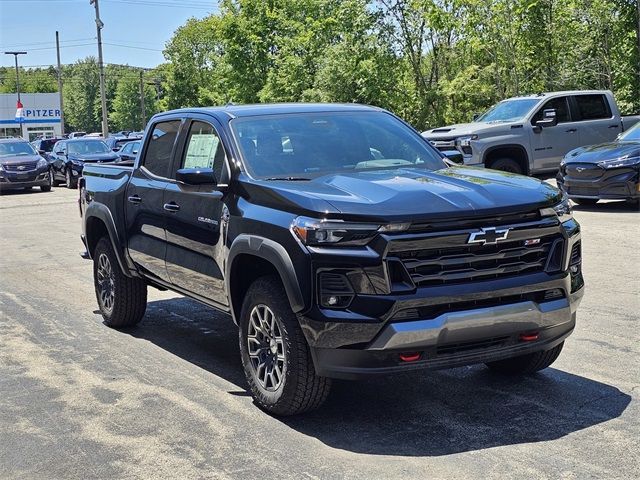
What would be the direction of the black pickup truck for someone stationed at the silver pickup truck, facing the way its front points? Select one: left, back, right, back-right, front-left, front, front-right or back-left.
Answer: front-left

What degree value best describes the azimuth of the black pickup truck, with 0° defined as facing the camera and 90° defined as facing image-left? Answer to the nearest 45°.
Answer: approximately 315°

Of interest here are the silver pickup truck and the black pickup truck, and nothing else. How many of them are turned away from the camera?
0

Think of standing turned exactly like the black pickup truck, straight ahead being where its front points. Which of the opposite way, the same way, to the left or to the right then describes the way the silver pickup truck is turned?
to the right

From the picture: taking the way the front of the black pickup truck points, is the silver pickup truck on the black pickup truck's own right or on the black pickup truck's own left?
on the black pickup truck's own left

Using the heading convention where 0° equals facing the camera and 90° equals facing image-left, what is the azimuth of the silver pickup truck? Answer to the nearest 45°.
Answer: approximately 45°
